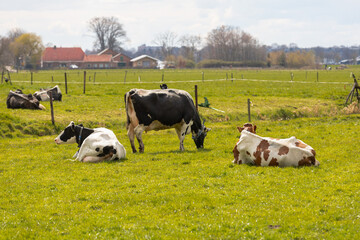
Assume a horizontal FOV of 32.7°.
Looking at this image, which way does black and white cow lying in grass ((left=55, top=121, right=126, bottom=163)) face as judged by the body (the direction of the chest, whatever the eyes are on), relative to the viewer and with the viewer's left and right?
facing away from the viewer and to the left of the viewer

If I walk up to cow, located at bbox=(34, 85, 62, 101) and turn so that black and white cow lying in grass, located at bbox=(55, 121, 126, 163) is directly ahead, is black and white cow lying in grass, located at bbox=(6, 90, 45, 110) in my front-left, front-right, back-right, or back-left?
front-right

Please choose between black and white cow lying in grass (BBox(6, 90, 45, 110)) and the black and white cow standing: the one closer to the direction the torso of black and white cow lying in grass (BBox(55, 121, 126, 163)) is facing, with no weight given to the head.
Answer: the black and white cow lying in grass

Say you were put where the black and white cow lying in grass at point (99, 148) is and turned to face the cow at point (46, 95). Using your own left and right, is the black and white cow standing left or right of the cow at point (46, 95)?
right

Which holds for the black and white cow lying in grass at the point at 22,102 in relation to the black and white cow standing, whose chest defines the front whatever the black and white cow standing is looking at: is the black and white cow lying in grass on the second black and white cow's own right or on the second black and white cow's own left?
on the second black and white cow's own left

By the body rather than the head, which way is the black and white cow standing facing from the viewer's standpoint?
to the viewer's right

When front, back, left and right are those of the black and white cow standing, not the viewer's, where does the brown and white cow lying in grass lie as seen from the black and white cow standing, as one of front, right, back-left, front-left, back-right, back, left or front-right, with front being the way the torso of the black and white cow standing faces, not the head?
front-right

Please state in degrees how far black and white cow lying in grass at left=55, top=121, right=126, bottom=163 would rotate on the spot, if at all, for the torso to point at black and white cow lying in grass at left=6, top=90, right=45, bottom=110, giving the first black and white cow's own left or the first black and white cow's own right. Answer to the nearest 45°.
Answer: approximately 45° to the first black and white cow's own right

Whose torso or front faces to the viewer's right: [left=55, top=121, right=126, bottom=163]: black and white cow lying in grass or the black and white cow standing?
the black and white cow standing

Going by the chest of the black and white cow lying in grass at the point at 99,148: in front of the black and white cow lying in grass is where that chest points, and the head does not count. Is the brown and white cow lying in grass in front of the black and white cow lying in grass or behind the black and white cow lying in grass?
behind

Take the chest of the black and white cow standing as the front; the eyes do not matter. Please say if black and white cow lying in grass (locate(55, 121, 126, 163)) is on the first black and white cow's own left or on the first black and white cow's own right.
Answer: on the first black and white cow's own right

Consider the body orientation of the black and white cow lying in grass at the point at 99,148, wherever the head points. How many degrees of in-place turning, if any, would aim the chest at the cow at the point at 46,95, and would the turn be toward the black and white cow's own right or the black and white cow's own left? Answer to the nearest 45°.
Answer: approximately 45° to the black and white cow's own right

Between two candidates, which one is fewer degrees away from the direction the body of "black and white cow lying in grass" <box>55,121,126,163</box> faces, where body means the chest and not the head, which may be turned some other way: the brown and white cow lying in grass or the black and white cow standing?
the black and white cow standing
